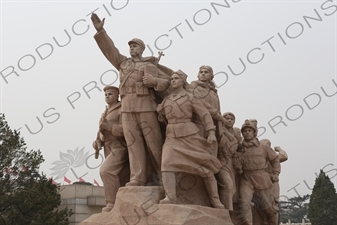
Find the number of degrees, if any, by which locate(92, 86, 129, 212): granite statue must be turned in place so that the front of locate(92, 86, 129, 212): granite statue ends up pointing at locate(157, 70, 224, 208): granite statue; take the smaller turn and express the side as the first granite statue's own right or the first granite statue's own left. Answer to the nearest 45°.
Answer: approximately 90° to the first granite statue's own left

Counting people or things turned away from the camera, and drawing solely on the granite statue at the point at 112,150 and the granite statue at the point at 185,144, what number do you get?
0

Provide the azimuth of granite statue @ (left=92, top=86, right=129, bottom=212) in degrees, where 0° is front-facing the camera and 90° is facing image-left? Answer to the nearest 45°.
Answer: approximately 45°

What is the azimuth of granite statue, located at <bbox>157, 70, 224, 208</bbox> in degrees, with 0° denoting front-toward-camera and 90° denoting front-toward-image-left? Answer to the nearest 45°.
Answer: approximately 45°

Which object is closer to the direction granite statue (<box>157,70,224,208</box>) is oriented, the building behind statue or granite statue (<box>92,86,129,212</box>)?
the granite statue

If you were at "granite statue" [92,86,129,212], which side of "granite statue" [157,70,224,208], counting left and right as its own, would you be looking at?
right

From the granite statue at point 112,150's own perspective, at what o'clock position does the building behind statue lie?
The building behind statue is roughly at 4 o'clock from the granite statue.

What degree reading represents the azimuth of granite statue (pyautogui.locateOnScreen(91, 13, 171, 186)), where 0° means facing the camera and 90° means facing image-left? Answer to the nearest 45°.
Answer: approximately 45°

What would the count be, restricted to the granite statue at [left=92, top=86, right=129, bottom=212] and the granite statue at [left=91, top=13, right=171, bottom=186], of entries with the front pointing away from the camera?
0

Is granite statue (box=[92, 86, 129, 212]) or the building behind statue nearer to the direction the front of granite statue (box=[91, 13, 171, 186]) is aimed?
the granite statue

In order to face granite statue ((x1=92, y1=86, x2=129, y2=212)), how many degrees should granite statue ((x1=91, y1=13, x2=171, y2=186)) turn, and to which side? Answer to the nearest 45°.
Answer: approximately 90° to its right

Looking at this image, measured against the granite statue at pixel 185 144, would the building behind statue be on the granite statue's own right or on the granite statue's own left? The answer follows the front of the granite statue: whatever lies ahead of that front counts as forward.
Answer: on the granite statue's own right
